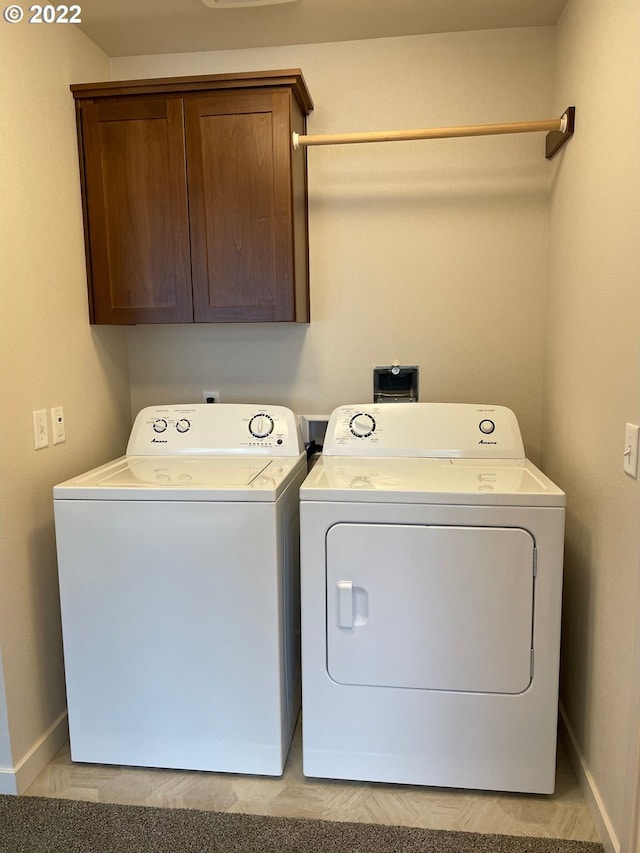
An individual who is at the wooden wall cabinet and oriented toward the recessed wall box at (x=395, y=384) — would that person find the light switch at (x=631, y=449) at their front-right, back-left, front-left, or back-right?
front-right

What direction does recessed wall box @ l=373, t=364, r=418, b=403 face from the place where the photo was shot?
facing the viewer

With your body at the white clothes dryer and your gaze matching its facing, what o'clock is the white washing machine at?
The white washing machine is roughly at 3 o'clock from the white clothes dryer.

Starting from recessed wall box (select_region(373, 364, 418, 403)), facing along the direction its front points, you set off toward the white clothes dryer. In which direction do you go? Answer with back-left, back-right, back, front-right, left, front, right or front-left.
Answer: front

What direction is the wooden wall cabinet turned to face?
toward the camera

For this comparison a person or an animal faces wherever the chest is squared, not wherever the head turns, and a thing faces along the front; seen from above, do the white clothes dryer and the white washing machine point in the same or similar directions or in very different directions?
same or similar directions

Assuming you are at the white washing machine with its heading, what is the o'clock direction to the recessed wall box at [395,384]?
The recessed wall box is roughly at 8 o'clock from the white washing machine.

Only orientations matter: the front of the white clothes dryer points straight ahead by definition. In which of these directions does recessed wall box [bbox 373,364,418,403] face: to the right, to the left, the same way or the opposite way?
the same way

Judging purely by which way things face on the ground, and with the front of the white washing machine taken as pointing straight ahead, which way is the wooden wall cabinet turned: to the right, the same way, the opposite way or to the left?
the same way

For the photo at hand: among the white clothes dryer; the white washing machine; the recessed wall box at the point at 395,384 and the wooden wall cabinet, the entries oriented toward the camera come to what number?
4

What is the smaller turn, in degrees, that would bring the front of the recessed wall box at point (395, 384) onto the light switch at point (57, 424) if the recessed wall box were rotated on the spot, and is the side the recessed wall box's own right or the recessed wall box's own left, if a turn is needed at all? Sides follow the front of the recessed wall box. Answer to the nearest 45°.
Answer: approximately 45° to the recessed wall box's own right

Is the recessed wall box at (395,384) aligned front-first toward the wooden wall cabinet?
no

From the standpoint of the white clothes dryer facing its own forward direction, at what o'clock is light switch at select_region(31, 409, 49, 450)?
The light switch is roughly at 3 o'clock from the white clothes dryer.
